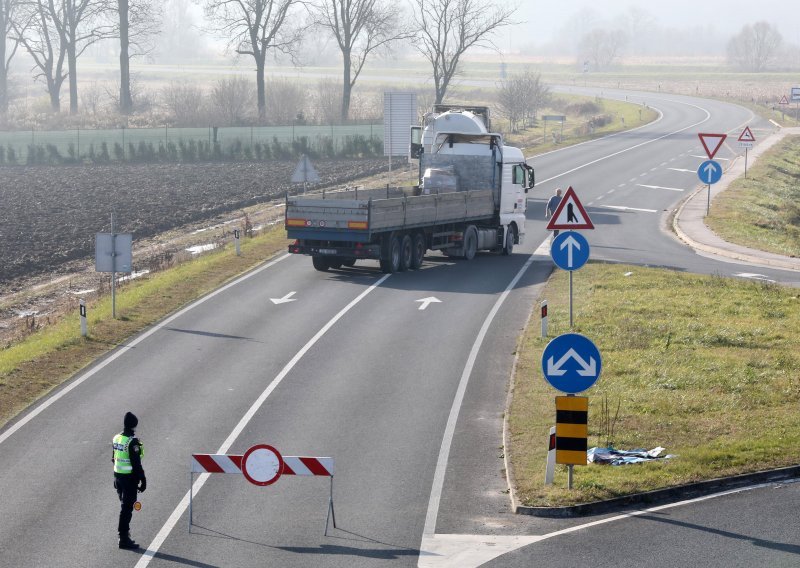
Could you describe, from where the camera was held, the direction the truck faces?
facing away from the viewer and to the right of the viewer

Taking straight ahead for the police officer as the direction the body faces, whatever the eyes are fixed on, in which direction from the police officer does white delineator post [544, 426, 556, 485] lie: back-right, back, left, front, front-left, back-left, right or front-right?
front-right

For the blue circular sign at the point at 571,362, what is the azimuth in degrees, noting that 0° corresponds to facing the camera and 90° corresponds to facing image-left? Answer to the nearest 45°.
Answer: approximately 0°

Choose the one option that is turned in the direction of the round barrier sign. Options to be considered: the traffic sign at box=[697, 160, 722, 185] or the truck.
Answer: the traffic sign

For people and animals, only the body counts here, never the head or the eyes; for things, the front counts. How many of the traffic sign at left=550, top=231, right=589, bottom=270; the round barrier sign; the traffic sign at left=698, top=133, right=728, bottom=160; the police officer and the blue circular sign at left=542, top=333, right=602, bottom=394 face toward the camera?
4

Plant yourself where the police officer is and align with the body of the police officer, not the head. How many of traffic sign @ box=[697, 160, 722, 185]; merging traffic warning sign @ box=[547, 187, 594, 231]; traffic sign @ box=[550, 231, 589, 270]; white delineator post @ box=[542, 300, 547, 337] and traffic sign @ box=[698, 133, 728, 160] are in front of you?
5

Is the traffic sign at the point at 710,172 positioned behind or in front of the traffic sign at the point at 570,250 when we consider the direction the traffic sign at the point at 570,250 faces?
behind

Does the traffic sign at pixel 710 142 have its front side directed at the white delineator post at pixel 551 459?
yes

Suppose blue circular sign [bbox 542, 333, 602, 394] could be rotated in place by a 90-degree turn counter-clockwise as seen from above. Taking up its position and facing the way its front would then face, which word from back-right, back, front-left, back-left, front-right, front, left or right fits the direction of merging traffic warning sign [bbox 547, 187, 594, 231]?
left

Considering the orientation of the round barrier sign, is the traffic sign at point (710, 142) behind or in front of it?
behind

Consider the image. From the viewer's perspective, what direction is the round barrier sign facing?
toward the camera

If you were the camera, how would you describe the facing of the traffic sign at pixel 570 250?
facing the viewer

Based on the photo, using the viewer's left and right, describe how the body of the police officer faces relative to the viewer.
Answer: facing away from the viewer and to the right of the viewer

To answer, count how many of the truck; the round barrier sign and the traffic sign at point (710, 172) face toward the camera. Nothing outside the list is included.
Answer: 2

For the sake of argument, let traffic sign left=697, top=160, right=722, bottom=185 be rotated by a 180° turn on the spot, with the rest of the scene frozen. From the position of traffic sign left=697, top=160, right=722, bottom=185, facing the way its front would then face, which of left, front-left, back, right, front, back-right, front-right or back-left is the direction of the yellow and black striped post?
back
